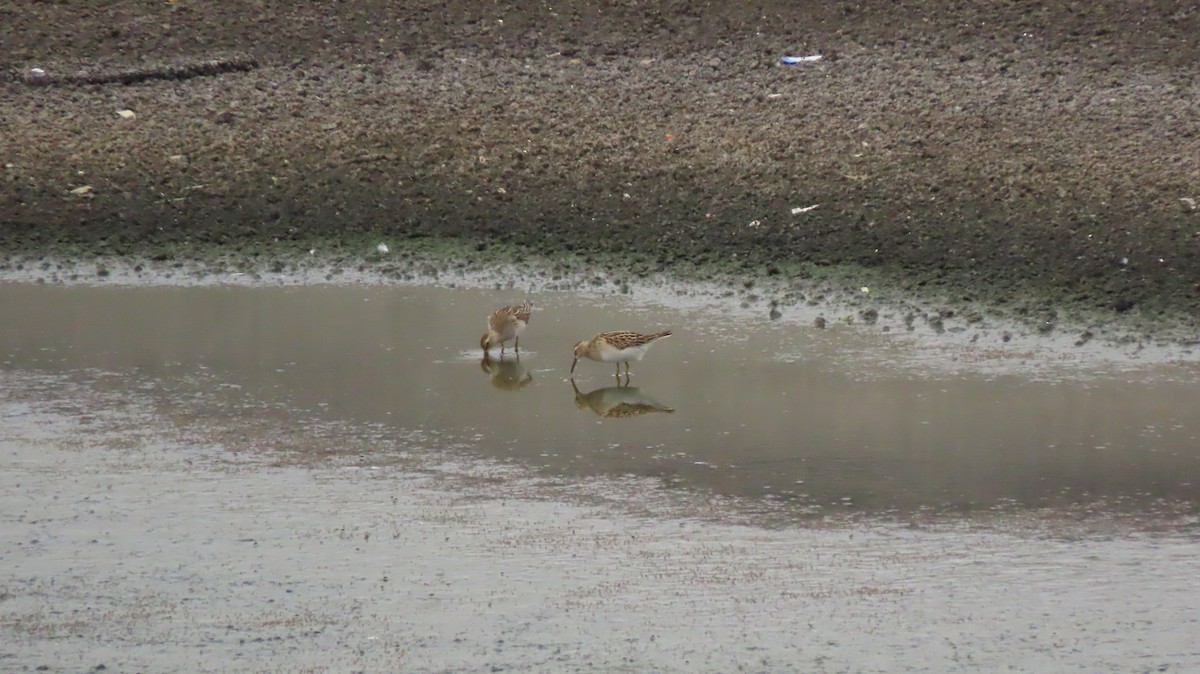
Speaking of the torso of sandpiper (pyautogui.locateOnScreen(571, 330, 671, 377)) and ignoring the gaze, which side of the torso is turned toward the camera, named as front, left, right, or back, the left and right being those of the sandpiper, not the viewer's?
left

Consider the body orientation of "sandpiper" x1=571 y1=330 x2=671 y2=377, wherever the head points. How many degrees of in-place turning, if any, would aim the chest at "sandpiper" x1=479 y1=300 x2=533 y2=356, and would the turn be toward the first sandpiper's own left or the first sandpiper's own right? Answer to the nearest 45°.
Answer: approximately 45° to the first sandpiper's own right
